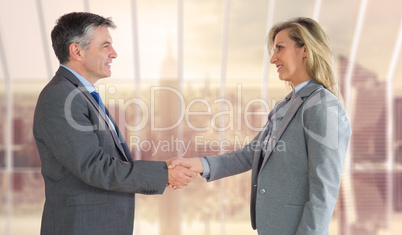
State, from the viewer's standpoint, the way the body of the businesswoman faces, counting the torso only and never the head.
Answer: to the viewer's left

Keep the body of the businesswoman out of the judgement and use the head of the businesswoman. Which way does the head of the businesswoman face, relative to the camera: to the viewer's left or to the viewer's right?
to the viewer's left

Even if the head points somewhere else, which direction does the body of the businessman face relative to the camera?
to the viewer's right

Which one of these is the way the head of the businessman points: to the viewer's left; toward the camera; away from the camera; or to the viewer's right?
to the viewer's right
